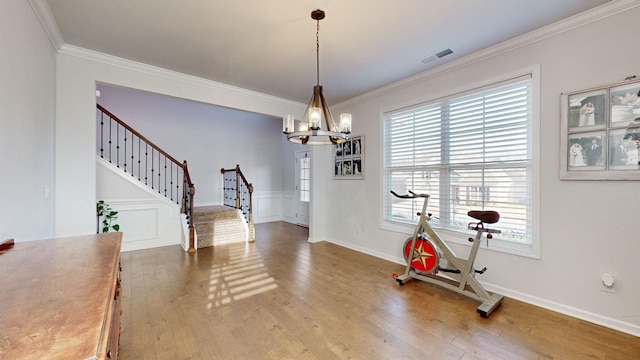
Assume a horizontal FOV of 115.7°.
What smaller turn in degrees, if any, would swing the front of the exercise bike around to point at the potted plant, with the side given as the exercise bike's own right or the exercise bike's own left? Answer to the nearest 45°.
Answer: approximately 45° to the exercise bike's own left

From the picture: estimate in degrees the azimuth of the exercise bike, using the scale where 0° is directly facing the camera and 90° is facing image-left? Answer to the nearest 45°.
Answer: approximately 135°

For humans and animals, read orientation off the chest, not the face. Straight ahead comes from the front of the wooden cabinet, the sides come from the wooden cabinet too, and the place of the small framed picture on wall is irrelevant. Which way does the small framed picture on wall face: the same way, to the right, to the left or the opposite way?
the opposite way

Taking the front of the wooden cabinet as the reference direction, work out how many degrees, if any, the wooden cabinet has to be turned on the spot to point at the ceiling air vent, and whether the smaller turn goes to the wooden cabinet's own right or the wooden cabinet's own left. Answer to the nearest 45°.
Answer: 0° — it already faces it

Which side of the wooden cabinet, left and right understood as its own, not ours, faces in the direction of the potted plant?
left

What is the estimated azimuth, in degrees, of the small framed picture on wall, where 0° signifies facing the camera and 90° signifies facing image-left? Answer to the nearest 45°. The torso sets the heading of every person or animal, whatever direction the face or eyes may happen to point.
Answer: approximately 45°

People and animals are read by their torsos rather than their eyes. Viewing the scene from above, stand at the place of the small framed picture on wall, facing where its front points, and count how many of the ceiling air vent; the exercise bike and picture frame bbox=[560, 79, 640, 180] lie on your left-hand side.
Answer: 3

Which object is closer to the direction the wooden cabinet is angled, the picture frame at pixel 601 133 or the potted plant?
the picture frame

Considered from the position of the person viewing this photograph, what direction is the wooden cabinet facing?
facing to the right of the viewer
